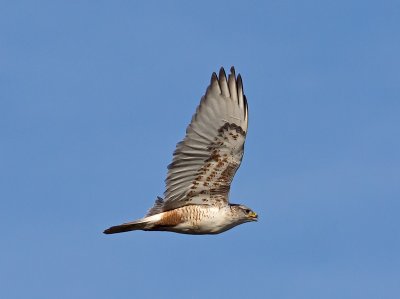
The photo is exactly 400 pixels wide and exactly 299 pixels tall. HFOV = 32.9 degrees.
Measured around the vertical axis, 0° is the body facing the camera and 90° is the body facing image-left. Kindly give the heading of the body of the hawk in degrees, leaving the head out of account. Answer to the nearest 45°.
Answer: approximately 270°
